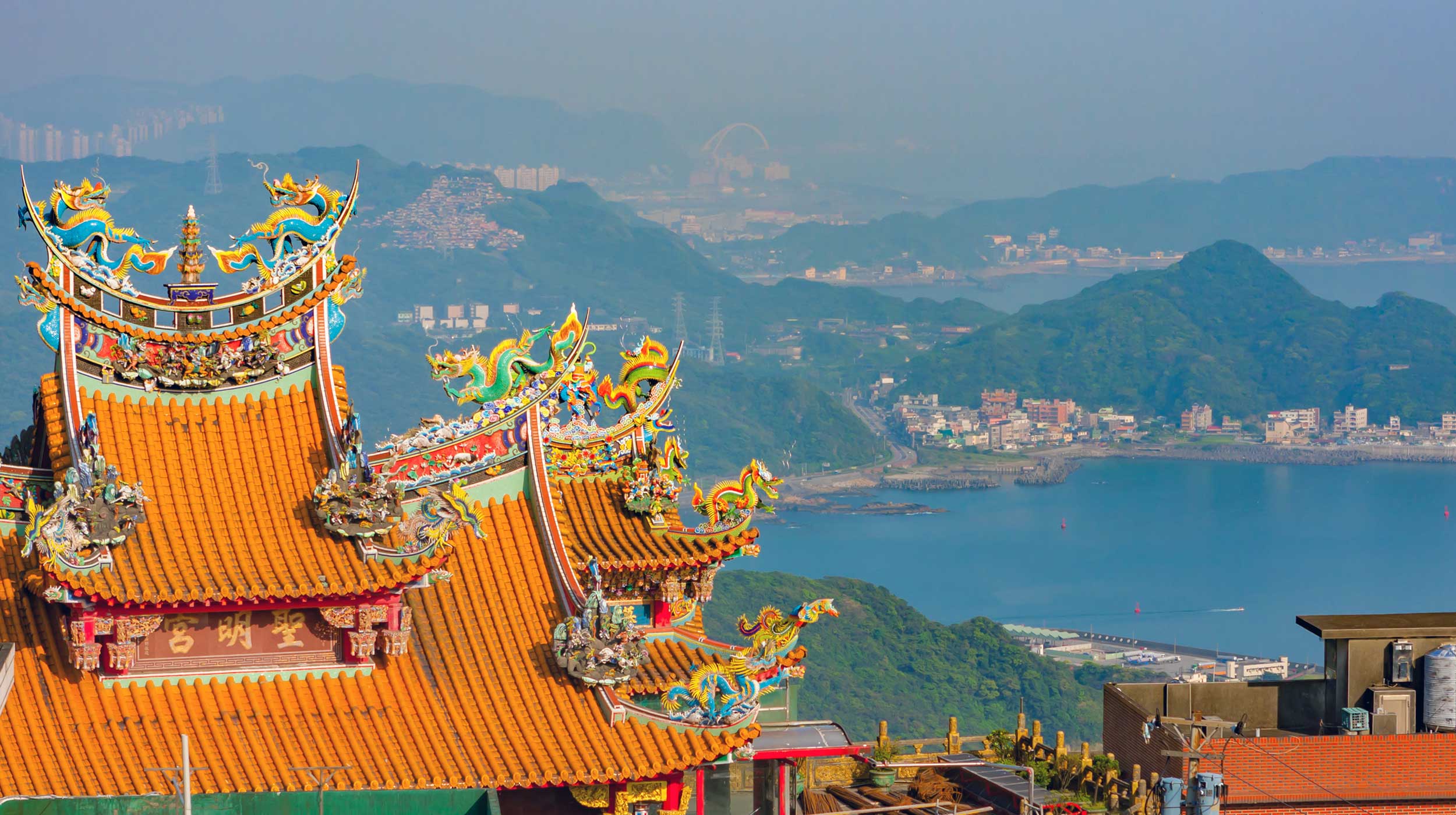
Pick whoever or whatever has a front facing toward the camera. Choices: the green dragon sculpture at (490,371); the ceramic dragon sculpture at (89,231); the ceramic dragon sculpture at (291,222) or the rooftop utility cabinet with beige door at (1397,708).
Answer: the rooftop utility cabinet with beige door

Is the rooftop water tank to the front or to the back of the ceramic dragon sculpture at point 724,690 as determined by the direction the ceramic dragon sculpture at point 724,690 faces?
to the front

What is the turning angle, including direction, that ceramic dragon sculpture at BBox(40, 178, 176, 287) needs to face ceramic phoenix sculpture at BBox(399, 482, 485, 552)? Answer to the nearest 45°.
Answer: approximately 45° to its right

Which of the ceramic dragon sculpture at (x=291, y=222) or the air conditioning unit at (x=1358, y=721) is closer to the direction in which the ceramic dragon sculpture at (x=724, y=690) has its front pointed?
the air conditioning unit

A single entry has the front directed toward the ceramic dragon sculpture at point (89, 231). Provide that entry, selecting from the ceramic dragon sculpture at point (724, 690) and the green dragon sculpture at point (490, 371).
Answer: the green dragon sculpture

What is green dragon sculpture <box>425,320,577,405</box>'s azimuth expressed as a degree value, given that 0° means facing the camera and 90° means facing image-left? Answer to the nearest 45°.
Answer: approximately 90°

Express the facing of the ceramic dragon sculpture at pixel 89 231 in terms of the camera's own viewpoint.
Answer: facing to the right of the viewer

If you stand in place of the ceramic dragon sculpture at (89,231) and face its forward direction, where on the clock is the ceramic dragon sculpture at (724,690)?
the ceramic dragon sculpture at (724,690) is roughly at 1 o'clock from the ceramic dragon sculpture at (89,231).

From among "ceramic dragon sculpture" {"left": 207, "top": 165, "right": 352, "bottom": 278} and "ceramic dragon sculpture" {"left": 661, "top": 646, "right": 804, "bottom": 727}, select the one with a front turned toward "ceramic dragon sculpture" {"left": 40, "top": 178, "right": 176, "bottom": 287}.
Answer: "ceramic dragon sculpture" {"left": 207, "top": 165, "right": 352, "bottom": 278}

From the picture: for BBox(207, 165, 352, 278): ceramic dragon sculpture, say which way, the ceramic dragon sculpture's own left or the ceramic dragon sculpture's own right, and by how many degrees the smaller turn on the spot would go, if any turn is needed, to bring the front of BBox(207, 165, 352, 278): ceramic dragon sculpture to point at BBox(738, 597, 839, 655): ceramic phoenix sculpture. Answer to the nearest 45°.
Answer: approximately 135° to the ceramic dragon sculpture's own left

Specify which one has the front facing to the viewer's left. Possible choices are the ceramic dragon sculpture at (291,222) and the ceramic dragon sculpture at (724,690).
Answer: the ceramic dragon sculpture at (291,222)

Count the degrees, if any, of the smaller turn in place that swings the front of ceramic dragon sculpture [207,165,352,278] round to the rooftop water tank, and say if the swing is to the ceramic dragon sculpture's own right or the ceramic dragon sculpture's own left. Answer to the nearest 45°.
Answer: approximately 180°
